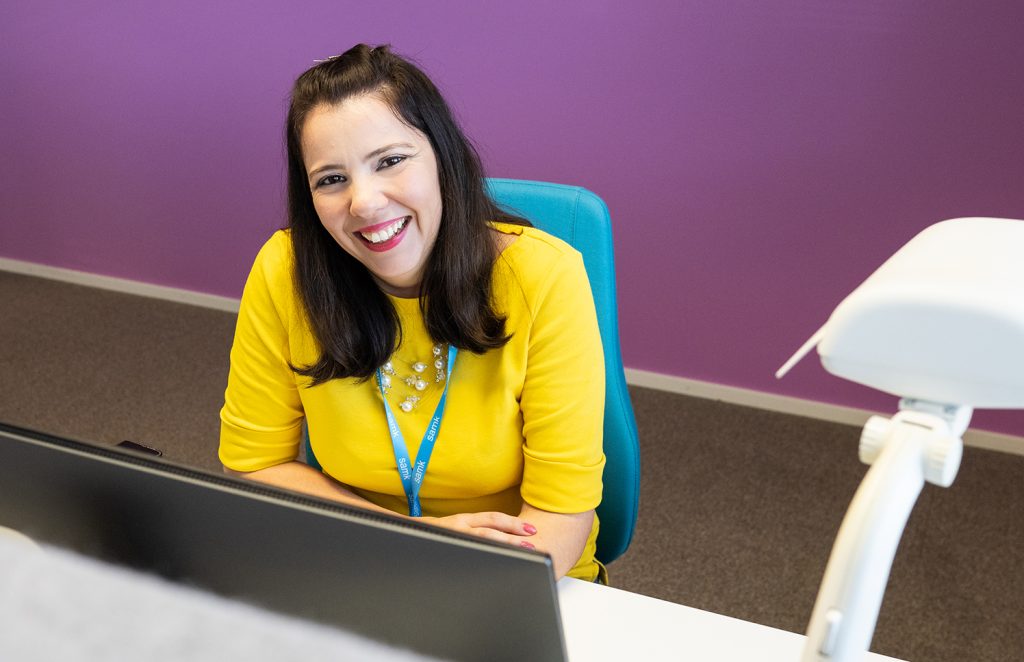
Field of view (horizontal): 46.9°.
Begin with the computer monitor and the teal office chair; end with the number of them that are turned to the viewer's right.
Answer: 0

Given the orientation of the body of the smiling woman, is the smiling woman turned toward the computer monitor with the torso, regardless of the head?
yes

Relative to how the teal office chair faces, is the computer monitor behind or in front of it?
in front
